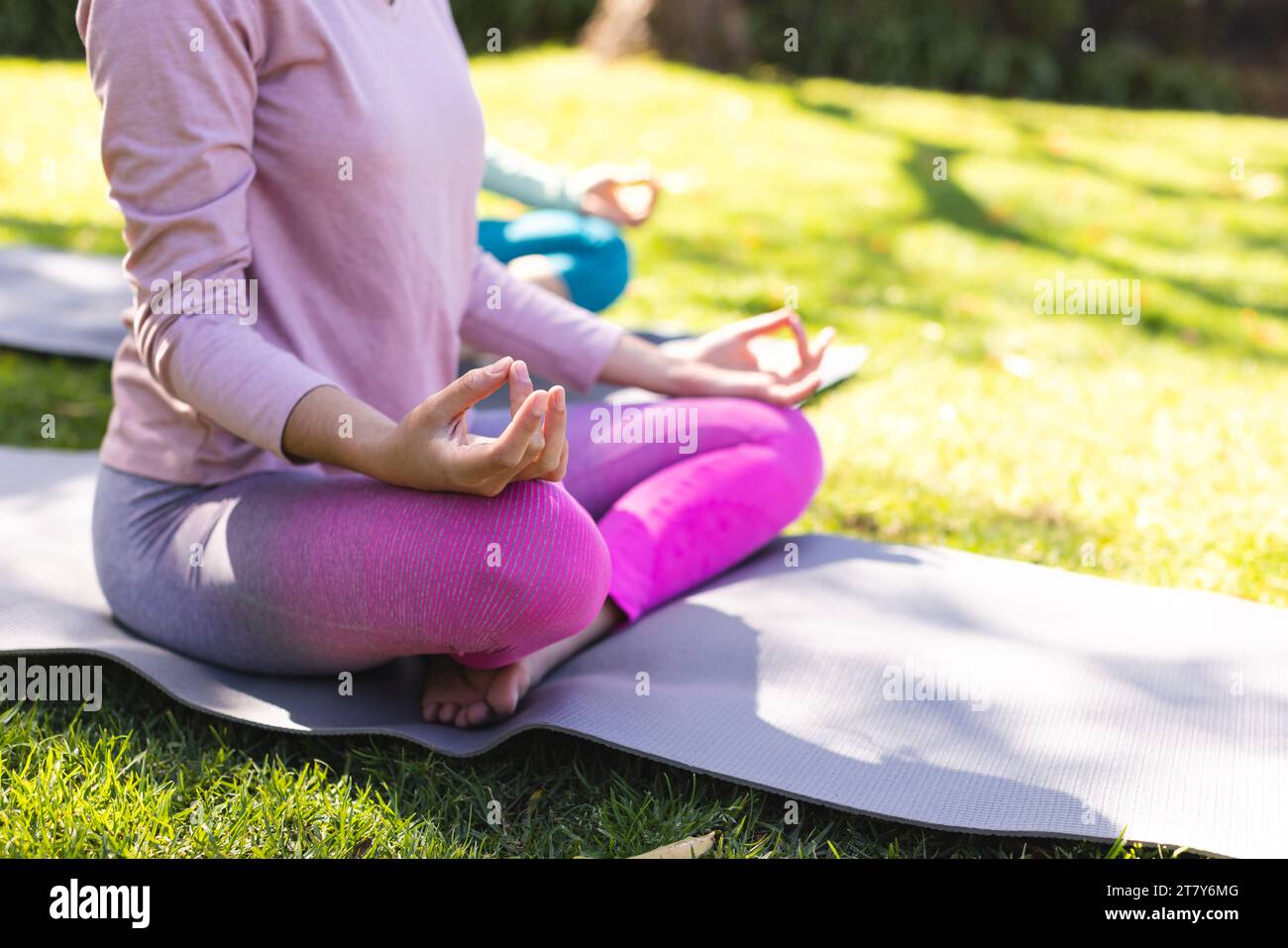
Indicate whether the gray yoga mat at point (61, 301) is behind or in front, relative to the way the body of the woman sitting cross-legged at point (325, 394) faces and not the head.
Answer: behind

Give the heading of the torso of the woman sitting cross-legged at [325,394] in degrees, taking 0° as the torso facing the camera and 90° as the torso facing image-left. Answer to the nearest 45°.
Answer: approximately 315°
